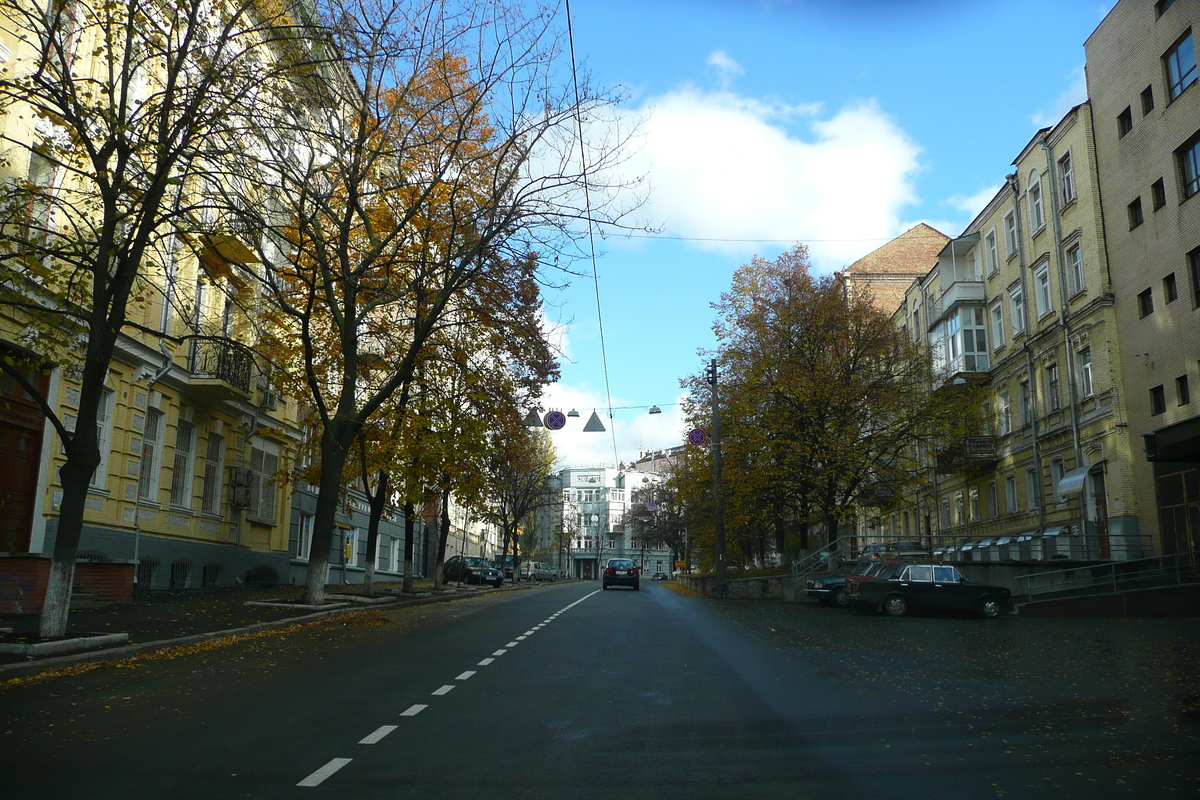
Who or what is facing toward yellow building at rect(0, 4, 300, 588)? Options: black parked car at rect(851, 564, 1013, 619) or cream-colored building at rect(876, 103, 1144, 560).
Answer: the cream-colored building

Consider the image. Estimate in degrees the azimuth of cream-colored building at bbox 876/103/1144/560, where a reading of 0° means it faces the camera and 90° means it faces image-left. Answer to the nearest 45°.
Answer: approximately 45°

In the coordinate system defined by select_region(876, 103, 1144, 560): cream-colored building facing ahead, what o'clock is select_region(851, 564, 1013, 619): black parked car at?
The black parked car is roughly at 11 o'clock from the cream-colored building.

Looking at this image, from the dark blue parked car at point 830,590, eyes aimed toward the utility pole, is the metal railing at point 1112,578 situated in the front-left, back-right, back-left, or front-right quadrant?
back-right
